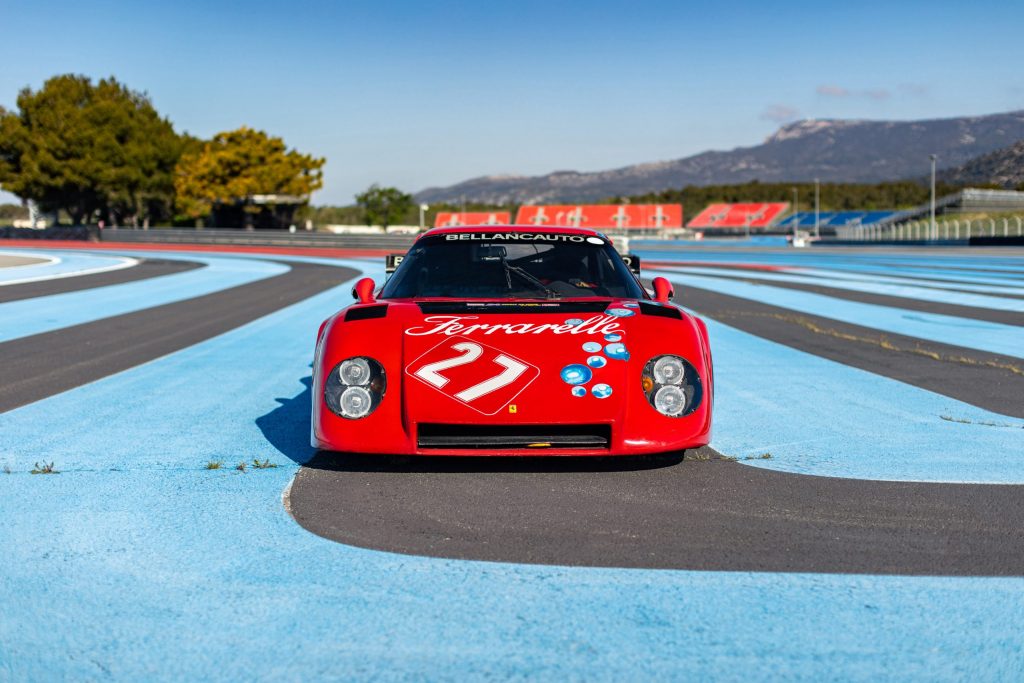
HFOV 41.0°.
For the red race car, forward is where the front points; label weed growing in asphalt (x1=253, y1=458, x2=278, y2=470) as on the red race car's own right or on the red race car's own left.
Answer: on the red race car's own right

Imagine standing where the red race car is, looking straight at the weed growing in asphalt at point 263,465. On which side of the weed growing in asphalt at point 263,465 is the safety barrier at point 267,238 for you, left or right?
right

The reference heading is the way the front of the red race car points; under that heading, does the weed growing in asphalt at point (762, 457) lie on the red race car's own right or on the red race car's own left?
on the red race car's own left

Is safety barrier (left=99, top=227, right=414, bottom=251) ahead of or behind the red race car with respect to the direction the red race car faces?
behind

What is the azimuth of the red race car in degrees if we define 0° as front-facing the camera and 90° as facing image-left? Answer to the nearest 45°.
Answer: approximately 0°
